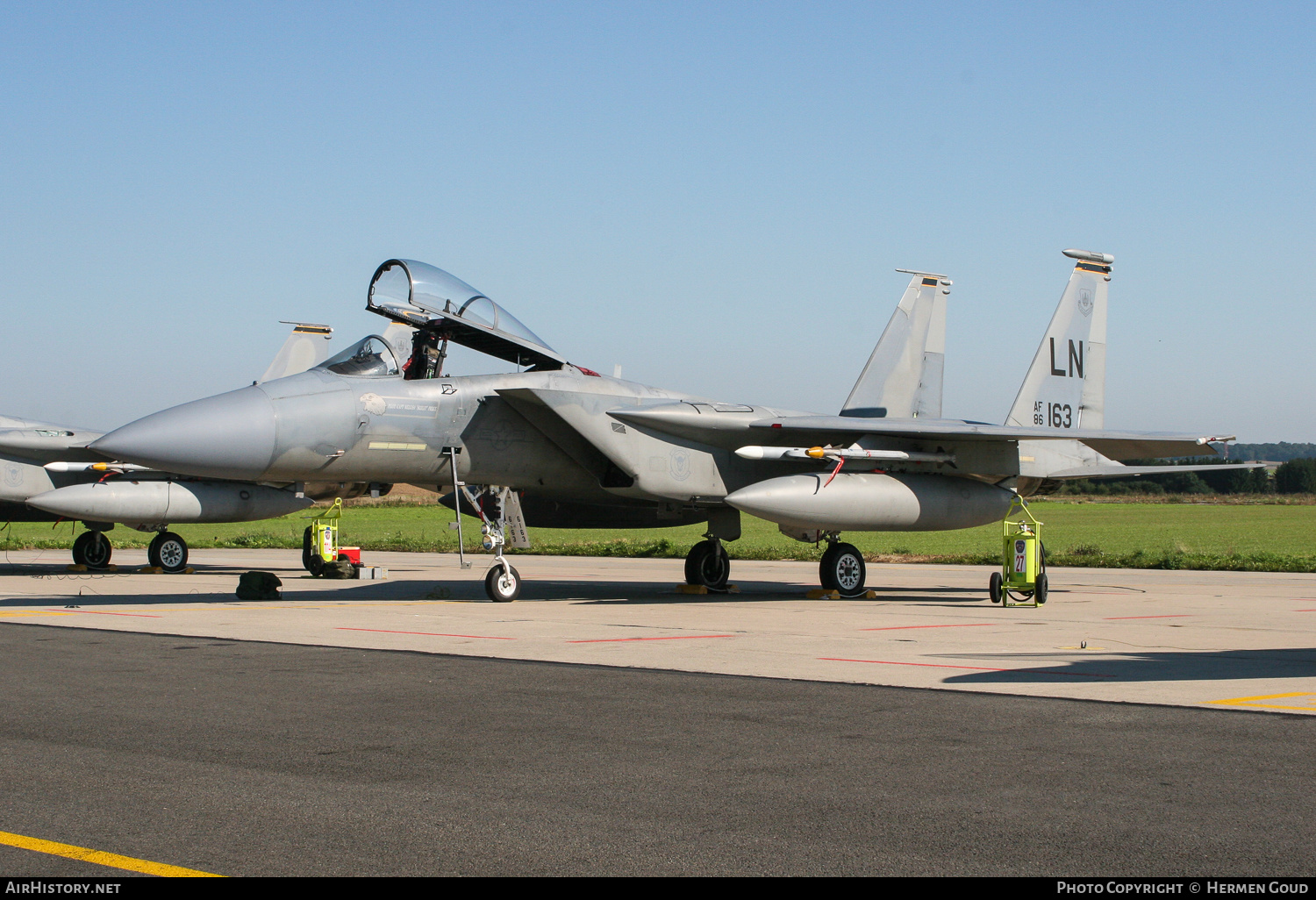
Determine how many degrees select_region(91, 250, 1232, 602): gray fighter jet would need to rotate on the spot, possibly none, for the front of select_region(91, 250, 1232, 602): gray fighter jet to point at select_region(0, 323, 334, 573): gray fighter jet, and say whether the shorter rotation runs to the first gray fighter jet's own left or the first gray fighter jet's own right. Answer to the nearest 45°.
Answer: approximately 90° to the first gray fighter jet's own right

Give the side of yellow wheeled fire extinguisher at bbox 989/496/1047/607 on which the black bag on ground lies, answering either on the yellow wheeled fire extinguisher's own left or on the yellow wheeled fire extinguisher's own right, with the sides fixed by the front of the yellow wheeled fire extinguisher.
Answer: on the yellow wheeled fire extinguisher's own right

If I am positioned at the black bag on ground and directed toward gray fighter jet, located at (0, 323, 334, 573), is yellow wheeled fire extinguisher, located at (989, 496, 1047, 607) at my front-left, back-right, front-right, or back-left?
back-right

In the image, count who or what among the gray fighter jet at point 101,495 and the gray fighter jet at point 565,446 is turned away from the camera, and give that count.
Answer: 0

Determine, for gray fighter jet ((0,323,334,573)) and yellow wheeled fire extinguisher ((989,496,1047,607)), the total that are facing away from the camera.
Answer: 0

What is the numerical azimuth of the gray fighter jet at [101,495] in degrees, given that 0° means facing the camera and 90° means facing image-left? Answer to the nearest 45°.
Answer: approximately 45°

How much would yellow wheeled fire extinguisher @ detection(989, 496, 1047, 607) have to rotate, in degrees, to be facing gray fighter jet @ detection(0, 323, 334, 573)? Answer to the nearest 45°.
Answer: approximately 90° to its right

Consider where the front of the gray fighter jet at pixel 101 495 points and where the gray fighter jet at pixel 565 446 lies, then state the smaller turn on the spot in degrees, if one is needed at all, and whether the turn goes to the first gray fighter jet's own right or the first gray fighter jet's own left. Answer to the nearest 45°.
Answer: approximately 90° to the first gray fighter jet's own left

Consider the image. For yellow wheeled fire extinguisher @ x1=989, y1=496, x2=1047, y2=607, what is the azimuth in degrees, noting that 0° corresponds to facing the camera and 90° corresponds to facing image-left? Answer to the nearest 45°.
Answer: approximately 0°

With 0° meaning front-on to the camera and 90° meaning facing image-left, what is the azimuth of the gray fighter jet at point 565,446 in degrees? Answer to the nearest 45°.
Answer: approximately 45°

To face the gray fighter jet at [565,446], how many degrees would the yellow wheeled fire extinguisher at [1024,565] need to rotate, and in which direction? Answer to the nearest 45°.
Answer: approximately 90° to its right
